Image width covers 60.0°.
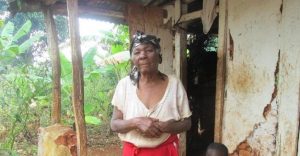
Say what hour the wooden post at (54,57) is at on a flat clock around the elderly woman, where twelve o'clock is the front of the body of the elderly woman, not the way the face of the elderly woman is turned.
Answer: The wooden post is roughly at 5 o'clock from the elderly woman.

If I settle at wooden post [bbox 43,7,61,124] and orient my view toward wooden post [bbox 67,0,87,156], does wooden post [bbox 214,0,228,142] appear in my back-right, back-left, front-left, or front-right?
front-left

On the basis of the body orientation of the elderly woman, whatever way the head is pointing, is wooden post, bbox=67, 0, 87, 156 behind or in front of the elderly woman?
behind

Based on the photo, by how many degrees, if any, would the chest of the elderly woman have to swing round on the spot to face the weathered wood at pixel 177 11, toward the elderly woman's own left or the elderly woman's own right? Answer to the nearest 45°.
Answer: approximately 180°

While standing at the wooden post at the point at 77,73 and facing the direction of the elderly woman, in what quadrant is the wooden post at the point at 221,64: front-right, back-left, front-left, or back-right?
front-left

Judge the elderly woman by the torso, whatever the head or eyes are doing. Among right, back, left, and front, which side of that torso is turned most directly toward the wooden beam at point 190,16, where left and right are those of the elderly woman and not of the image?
back

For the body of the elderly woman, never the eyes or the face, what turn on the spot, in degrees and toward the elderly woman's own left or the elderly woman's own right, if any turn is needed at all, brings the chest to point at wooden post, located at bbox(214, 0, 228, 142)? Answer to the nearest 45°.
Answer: approximately 135° to the elderly woman's own left

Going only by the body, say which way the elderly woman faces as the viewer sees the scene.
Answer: toward the camera

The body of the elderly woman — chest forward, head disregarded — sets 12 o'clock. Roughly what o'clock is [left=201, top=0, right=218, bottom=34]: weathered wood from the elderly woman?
The weathered wood is roughly at 7 o'clock from the elderly woman.

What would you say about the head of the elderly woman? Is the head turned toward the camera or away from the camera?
toward the camera
